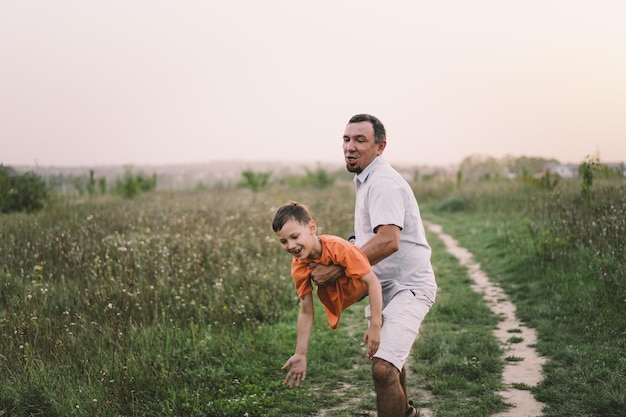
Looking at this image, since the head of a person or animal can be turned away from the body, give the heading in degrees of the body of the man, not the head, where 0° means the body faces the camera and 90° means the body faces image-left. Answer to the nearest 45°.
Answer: approximately 90°

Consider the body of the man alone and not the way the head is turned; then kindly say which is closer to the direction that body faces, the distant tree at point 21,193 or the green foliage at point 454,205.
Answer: the distant tree

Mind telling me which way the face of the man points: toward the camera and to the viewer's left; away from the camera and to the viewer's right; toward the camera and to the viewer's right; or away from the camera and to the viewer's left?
toward the camera and to the viewer's left
